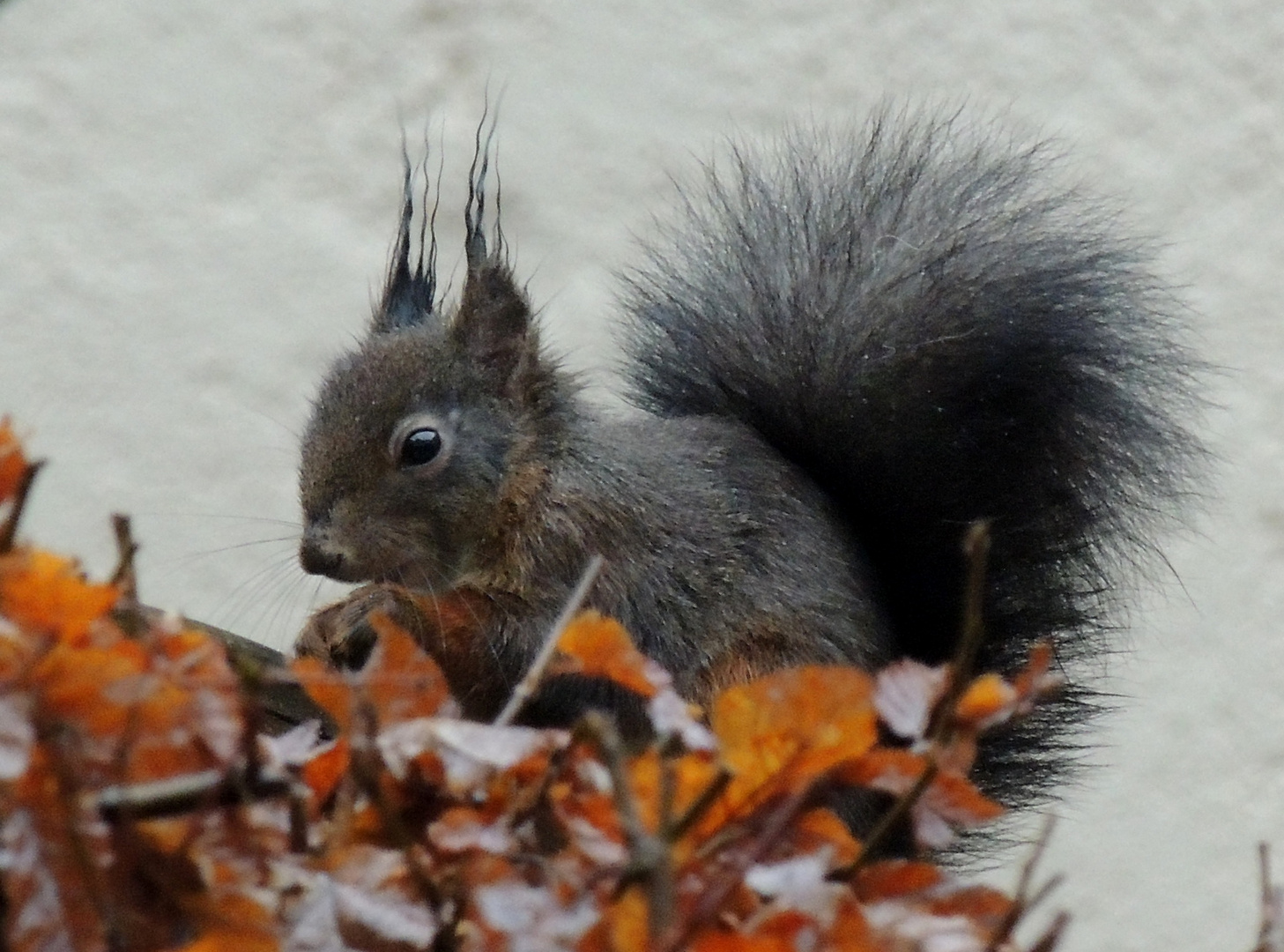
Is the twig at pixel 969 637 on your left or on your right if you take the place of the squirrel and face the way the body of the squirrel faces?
on your left

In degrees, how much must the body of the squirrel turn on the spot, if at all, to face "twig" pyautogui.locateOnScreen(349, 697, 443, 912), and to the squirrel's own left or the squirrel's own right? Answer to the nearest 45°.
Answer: approximately 90° to the squirrel's own left

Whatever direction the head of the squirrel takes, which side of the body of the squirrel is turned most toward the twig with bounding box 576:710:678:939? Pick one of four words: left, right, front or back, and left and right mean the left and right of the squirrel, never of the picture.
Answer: left

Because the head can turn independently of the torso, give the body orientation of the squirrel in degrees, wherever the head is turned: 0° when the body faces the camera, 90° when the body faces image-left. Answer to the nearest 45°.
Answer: approximately 90°

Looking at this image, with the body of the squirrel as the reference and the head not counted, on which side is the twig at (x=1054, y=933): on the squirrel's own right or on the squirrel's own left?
on the squirrel's own left
